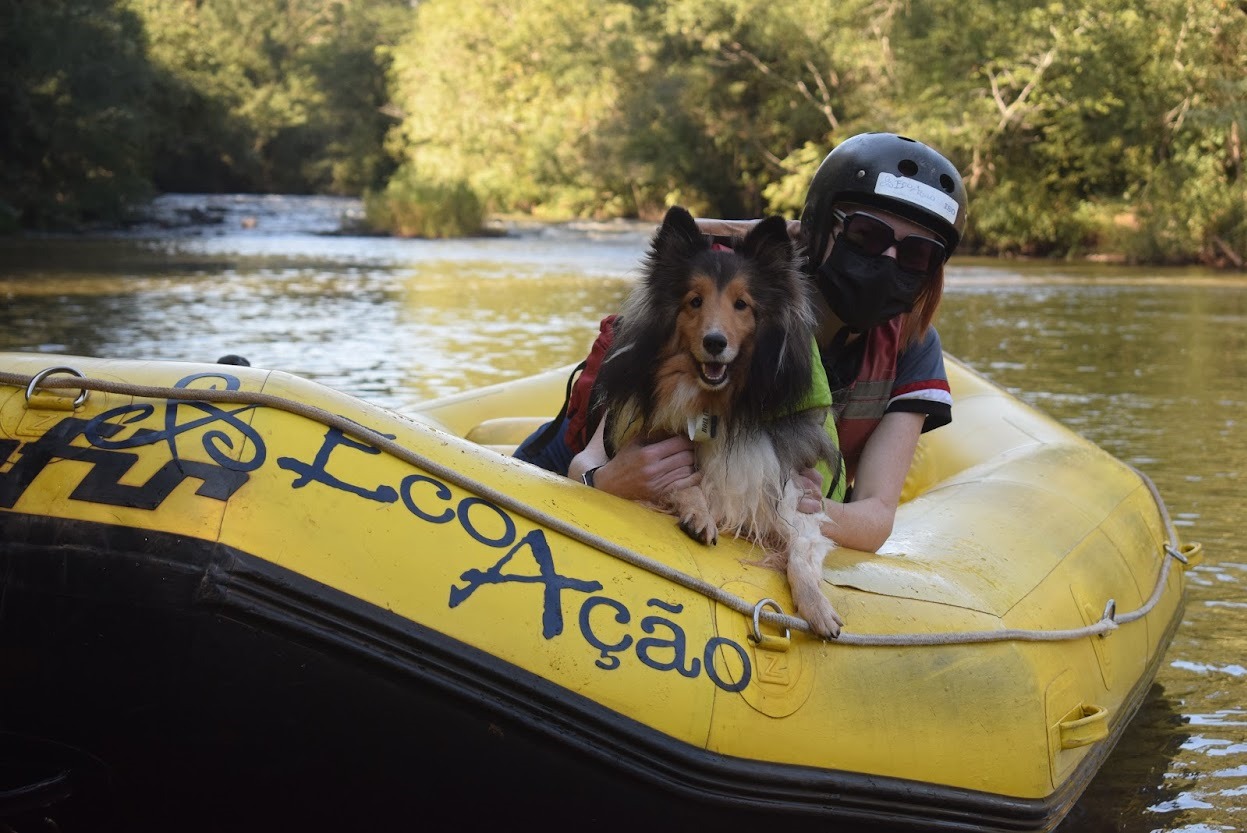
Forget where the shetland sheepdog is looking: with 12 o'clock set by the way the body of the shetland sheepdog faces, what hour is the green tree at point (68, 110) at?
The green tree is roughly at 5 o'clock from the shetland sheepdog.

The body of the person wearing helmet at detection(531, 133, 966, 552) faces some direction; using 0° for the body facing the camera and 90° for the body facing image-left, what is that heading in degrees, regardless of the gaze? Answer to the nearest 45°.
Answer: approximately 0°

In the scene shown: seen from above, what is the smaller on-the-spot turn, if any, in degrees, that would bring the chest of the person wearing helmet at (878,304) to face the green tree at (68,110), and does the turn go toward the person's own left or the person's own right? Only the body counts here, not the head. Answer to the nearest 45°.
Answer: approximately 135° to the person's own right

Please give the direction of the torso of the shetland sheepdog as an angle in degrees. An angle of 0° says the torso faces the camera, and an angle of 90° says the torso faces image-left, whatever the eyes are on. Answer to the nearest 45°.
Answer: approximately 0°
